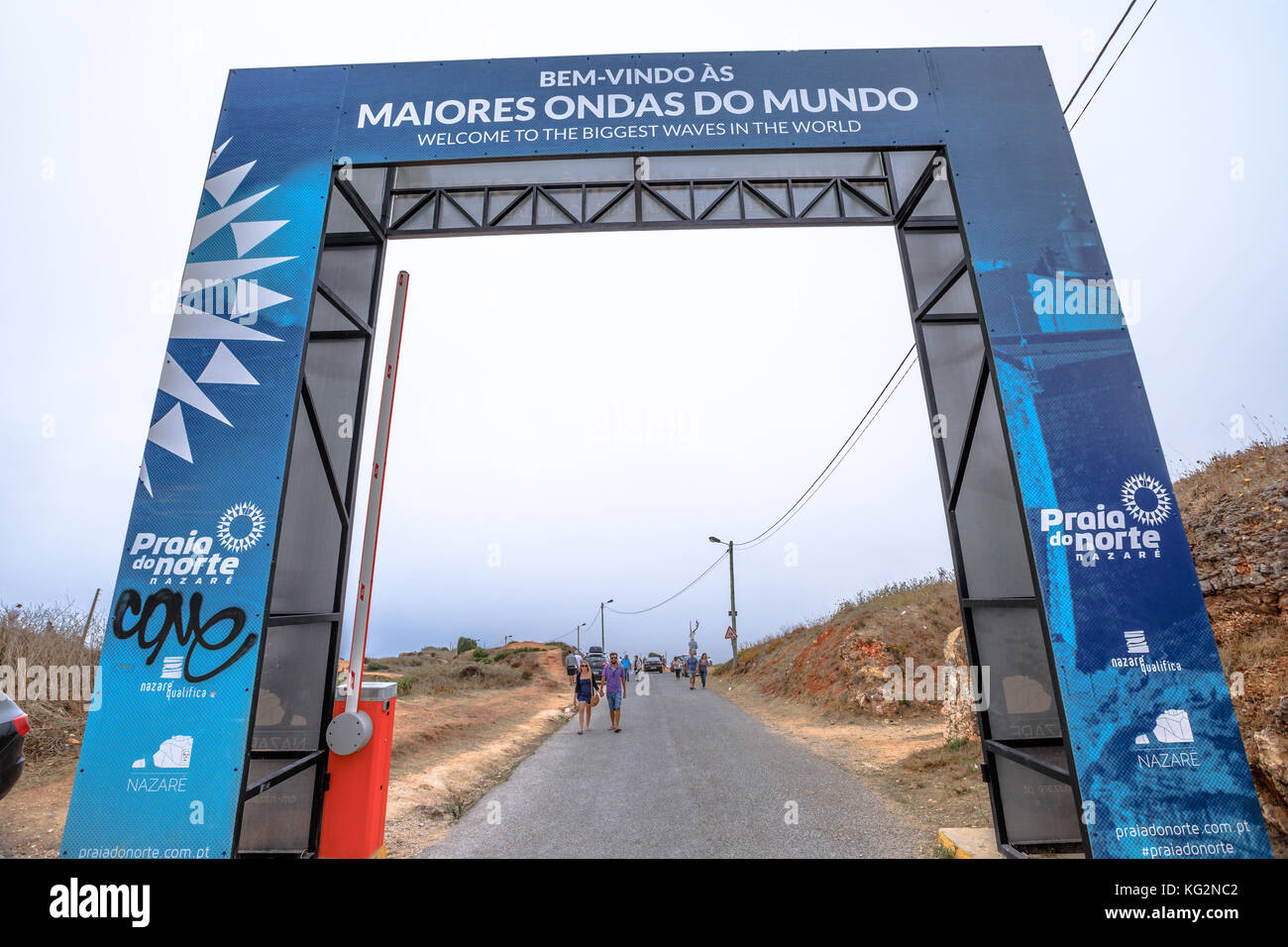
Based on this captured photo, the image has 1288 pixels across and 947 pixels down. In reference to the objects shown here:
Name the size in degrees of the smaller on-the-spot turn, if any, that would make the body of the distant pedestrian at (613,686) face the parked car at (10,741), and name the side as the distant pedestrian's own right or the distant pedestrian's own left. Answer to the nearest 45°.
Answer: approximately 45° to the distant pedestrian's own right

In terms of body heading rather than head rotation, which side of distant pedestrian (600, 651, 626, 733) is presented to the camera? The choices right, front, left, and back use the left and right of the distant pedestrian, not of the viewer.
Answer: front

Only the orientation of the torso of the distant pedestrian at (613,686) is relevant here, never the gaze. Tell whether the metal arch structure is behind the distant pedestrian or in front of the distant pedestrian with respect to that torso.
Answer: in front
